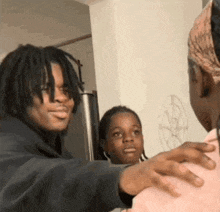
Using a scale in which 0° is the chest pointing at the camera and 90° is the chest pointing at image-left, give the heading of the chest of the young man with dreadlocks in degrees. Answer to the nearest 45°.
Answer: approximately 315°

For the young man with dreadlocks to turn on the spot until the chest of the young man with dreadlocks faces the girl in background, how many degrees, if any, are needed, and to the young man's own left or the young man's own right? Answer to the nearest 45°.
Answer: approximately 135° to the young man's own left

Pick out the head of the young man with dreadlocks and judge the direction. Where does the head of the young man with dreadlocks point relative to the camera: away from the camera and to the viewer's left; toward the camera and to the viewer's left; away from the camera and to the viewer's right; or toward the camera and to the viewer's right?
toward the camera and to the viewer's right
